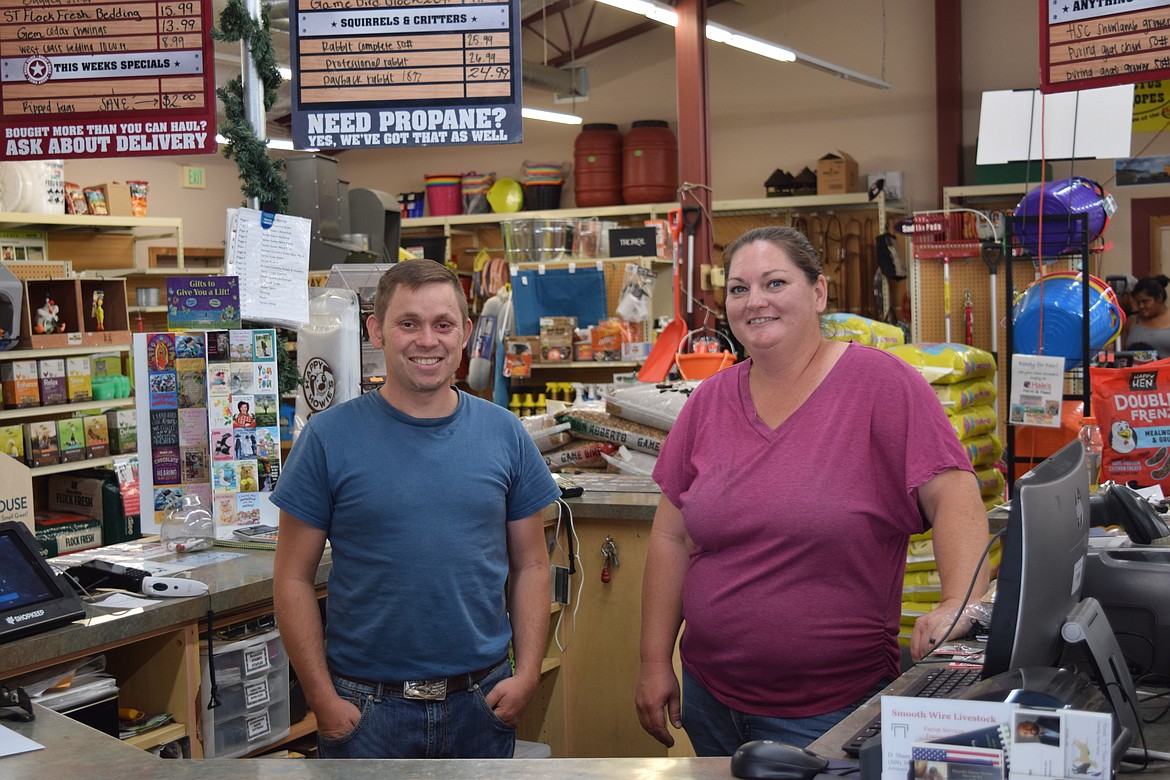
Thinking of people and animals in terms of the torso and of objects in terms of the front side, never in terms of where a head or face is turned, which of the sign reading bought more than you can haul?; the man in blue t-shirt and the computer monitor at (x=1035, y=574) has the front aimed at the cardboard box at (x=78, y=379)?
the computer monitor

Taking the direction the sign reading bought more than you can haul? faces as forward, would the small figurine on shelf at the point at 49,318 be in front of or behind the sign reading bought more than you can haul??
behind

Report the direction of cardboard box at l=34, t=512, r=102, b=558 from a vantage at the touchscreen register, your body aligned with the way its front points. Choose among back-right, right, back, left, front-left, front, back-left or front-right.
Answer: back-left

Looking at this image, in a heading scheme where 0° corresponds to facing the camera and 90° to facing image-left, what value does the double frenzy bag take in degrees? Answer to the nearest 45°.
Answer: approximately 0°

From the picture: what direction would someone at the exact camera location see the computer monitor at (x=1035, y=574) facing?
facing away from the viewer and to the left of the viewer

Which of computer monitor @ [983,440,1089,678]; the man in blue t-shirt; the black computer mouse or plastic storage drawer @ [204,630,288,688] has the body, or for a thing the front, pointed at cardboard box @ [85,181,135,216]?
the computer monitor
